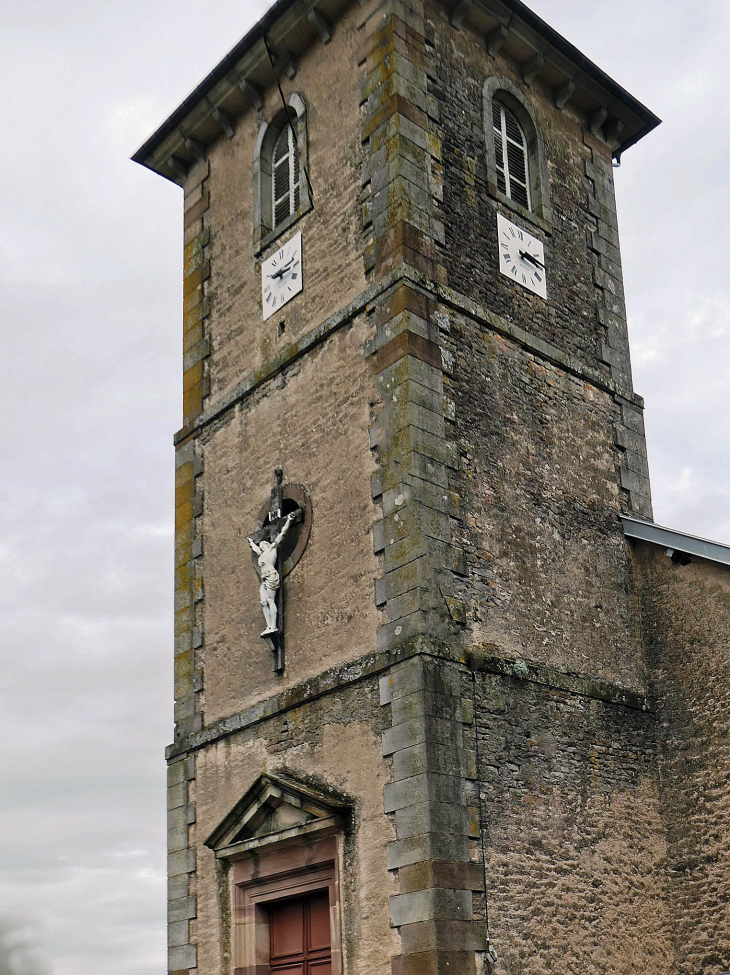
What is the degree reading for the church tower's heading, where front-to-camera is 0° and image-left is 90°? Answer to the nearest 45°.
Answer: approximately 45°
